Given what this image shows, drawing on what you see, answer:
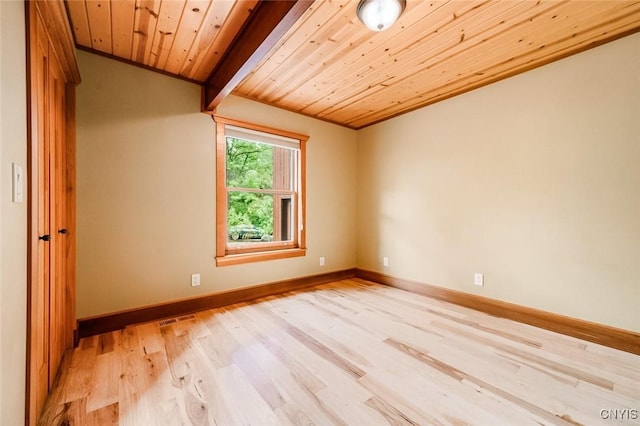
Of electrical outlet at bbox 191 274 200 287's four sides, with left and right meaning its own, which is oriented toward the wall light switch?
front

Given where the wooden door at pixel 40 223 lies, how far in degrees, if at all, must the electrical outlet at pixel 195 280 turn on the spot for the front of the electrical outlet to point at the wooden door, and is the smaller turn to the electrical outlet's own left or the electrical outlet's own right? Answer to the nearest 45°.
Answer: approximately 45° to the electrical outlet's own right

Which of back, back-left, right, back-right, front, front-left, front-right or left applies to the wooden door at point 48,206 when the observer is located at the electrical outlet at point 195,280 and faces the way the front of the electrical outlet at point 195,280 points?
front-right

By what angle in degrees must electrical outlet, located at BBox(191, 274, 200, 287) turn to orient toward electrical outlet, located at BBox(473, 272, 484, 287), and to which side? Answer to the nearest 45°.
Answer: approximately 45° to its left

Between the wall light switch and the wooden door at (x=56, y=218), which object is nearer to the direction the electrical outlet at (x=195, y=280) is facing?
the wall light switch

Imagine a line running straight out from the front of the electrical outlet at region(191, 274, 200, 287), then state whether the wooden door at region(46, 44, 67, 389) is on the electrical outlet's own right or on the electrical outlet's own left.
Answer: on the electrical outlet's own right

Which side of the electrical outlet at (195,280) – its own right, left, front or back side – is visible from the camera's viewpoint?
front
